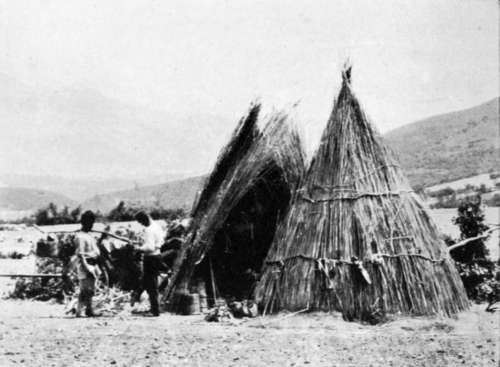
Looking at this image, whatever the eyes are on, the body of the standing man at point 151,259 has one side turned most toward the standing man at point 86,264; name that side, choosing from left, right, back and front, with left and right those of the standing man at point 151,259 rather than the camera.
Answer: front

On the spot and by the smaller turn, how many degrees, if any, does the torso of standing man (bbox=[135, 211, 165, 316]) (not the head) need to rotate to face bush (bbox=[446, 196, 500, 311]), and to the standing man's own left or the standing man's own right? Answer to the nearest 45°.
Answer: approximately 180°

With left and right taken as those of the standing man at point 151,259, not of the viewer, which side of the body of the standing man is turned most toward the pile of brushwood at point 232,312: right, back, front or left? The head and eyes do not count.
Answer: back

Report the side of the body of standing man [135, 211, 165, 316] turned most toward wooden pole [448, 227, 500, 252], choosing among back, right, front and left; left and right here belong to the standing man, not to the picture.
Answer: back

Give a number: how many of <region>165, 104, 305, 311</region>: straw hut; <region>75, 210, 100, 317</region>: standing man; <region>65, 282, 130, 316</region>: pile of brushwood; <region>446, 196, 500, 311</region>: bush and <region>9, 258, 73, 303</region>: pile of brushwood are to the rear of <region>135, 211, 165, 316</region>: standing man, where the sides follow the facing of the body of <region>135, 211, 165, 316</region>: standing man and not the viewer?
2

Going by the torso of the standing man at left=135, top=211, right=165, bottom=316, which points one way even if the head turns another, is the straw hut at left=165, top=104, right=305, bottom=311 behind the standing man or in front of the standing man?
behind

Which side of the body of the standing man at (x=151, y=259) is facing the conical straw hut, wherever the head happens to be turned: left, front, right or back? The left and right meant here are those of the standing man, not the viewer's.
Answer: back

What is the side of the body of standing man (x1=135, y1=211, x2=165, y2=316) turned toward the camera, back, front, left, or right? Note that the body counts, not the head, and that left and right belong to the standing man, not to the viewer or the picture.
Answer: left

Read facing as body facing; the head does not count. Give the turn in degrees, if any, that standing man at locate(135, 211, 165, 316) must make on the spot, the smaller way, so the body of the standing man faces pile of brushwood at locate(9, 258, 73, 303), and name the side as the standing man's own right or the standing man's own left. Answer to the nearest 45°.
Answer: approximately 45° to the standing man's own right
